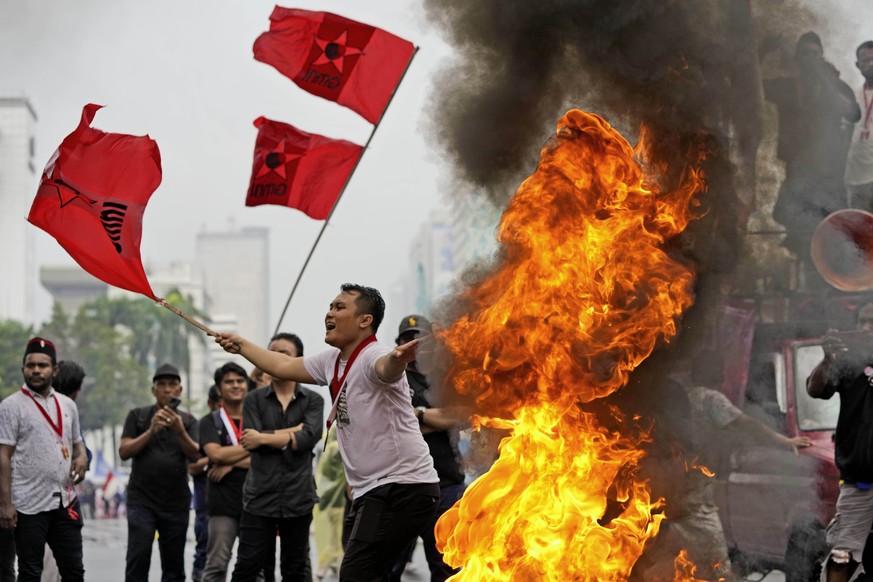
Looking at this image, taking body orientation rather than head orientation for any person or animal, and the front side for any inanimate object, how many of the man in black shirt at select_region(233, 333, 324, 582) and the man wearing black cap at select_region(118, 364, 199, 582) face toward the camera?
2

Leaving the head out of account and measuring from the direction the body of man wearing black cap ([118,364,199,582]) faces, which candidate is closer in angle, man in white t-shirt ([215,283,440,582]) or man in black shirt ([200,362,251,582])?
the man in white t-shirt

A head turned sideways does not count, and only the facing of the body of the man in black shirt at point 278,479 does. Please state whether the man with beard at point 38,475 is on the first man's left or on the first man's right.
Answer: on the first man's right

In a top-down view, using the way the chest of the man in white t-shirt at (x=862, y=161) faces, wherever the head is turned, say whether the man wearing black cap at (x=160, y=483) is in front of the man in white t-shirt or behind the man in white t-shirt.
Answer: in front

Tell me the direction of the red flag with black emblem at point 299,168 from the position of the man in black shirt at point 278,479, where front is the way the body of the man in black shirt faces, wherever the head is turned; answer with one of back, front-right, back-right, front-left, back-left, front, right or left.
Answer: back

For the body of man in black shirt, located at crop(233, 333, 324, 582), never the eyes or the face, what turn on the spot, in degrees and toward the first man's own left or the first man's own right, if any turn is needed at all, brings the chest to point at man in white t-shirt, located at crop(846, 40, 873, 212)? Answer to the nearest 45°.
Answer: approximately 90° to the first man's own left

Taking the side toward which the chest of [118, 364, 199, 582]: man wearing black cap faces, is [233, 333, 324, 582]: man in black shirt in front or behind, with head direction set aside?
in front

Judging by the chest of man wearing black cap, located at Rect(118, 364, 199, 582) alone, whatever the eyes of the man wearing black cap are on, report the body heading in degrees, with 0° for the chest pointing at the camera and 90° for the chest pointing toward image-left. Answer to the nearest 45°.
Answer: approximately 0°

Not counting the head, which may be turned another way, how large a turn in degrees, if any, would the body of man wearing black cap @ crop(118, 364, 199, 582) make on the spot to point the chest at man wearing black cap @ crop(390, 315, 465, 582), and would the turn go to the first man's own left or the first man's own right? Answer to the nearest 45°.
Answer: approximately 45° to the first man's own left

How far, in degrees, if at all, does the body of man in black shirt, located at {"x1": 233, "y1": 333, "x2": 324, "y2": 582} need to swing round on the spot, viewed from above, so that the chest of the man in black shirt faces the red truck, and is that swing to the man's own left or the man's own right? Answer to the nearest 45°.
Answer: approximately 90° to the man's own left
